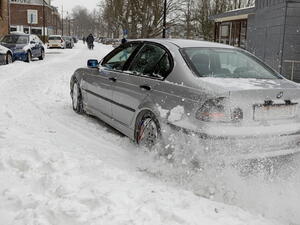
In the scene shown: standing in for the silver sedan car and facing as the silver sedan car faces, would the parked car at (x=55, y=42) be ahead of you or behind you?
ahead

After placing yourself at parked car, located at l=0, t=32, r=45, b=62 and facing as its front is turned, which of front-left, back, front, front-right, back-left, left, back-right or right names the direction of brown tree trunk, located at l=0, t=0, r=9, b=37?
back-right

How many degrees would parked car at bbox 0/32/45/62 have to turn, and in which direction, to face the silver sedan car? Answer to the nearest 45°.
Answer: approximately 45° to its left

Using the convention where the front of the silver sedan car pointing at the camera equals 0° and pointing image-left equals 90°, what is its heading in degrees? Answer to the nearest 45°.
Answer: approximately 135°

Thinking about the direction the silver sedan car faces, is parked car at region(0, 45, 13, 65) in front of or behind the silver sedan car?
in front

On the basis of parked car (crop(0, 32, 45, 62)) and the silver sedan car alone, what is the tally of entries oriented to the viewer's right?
0

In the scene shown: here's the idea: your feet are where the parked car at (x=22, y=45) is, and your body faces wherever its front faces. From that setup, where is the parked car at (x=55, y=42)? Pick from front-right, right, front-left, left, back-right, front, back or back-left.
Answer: back-right

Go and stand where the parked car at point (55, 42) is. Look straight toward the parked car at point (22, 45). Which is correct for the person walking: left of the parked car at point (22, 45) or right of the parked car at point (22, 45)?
left

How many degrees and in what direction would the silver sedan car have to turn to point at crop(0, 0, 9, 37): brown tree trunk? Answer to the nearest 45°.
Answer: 0° — it already faces it

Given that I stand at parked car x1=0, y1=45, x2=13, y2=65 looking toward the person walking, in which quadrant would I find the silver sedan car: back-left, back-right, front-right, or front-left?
back-right

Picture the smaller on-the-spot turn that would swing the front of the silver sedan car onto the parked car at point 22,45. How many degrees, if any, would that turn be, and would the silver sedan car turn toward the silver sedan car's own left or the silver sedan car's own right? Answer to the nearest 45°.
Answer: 0° — it already faces it
